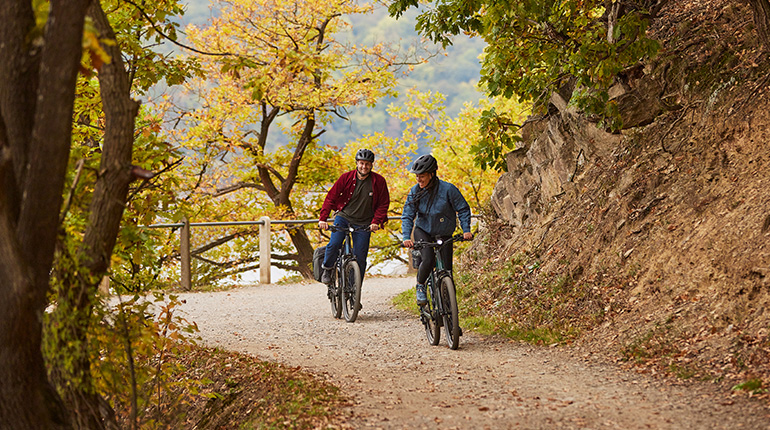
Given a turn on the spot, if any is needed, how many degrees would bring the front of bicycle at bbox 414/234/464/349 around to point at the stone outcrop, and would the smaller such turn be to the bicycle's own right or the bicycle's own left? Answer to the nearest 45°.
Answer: approximately 90° to the bicycle's own left

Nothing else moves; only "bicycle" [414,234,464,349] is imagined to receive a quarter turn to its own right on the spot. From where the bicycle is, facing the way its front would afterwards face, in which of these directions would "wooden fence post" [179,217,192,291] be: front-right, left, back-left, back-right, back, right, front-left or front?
right

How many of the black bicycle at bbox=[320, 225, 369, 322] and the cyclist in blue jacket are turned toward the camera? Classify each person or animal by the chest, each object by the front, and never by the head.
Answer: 2

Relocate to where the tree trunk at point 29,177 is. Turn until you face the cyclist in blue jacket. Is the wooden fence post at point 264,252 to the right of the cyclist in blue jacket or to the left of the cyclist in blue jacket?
left

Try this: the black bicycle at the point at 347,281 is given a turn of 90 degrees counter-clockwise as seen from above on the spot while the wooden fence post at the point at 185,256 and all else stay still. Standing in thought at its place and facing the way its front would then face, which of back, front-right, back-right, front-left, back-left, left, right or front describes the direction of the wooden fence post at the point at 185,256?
back-left

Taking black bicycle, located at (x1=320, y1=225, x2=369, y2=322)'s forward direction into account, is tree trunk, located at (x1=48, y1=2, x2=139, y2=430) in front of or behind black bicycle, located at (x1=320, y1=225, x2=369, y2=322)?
in front

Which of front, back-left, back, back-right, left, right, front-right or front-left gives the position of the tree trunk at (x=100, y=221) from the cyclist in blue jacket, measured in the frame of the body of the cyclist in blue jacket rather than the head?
front-right

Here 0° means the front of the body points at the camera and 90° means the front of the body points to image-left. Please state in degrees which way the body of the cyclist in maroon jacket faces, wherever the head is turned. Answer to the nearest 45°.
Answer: approximately 0°

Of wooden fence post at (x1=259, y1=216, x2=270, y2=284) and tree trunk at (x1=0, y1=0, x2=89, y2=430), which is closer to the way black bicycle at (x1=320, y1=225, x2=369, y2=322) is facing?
the tree trunk

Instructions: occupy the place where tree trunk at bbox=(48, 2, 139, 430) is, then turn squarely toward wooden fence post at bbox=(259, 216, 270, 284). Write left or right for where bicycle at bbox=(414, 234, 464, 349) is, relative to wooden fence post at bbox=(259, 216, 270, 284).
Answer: right

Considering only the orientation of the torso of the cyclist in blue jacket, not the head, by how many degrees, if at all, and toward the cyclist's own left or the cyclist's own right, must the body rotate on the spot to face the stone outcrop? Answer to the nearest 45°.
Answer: approximately 135° to the cyclist's own left

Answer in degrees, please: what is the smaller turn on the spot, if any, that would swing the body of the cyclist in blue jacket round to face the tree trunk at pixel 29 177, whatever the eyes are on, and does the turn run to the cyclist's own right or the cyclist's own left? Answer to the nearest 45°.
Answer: approximately 45° to the cyclist's own right

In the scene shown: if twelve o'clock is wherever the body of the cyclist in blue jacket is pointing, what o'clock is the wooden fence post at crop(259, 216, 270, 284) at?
The wooden fence post is roughly at 5 o'clock from the cyclist in blue jacket.

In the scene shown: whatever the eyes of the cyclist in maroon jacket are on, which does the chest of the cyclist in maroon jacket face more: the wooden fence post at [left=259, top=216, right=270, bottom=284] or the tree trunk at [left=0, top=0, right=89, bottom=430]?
the tree trunk

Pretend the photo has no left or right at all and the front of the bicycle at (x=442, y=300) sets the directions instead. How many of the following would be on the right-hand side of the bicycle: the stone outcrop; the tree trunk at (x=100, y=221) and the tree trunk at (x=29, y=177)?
2

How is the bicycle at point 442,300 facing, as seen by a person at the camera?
facing the viewer and to the right of the viewer

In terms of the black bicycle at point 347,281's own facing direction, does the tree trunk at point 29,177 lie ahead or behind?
ahead

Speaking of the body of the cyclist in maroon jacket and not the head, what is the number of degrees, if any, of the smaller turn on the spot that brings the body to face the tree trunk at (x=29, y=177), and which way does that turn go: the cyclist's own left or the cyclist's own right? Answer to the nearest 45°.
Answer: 0° — they already face it
